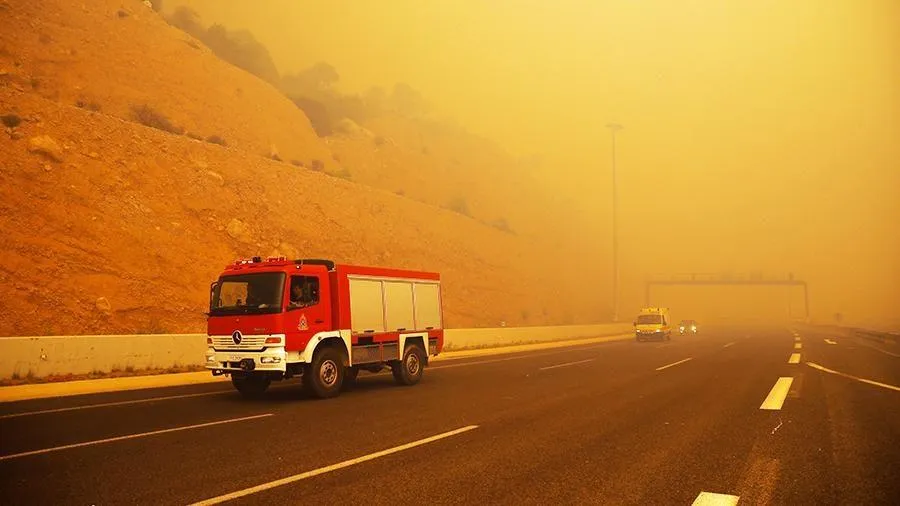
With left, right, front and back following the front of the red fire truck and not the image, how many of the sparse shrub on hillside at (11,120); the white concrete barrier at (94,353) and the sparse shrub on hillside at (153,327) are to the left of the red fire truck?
0

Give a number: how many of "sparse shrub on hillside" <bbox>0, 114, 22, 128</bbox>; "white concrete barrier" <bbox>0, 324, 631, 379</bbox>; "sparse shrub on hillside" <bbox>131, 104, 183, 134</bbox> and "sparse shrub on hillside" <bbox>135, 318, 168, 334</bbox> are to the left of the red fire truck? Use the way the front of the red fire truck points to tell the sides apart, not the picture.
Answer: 0

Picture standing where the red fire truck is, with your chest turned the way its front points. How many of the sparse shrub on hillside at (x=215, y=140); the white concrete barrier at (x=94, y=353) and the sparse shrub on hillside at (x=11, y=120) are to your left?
0

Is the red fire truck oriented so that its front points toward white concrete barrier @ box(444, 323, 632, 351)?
no

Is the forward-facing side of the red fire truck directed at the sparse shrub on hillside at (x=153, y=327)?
no

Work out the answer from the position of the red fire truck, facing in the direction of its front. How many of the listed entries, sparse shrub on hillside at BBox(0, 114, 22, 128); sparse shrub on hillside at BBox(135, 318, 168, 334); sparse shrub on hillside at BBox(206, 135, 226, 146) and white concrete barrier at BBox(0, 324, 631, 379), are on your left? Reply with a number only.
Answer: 0

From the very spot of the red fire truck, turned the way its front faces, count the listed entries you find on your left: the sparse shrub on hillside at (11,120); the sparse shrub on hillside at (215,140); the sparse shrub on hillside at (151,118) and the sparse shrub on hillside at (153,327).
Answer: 0

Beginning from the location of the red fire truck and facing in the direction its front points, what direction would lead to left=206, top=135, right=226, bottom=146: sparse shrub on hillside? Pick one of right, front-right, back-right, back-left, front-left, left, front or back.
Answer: back-right

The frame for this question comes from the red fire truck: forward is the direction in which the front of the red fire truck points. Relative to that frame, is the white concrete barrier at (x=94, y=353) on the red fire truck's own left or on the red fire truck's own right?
on the red fire truck's own right

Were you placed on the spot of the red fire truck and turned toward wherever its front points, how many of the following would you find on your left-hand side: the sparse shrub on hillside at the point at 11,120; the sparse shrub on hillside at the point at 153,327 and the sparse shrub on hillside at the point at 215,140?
0

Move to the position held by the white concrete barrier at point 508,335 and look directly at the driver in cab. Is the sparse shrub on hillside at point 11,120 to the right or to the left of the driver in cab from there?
right

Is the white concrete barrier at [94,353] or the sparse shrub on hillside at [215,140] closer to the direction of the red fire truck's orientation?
the white concrete barrier

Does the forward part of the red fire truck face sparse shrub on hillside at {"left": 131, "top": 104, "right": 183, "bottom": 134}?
no

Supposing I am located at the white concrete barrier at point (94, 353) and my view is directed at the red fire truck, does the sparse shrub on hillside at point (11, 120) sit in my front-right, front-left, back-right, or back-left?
back-left

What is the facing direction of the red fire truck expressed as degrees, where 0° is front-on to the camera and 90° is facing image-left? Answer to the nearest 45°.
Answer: approximately 45°
